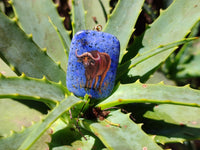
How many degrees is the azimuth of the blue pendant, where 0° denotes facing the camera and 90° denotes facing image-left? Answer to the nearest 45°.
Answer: approximately 0°
